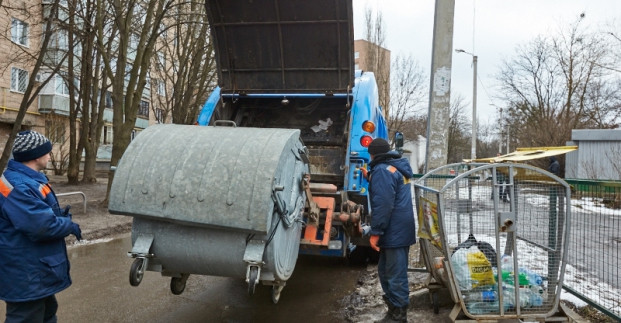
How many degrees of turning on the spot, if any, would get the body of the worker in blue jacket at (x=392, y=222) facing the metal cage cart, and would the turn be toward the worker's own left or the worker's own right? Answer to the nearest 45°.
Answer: approximately 135° to the worker's own right

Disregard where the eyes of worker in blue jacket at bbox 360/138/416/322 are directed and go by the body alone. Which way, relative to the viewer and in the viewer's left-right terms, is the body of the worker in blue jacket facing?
facing away from the viewer and to the left of the viewer

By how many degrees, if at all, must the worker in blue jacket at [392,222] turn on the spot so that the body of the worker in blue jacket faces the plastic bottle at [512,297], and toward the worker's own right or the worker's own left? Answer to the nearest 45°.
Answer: approximately 135° to the worker's own right

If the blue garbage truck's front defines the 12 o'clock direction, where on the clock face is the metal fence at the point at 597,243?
The metal fence is roughly at 3 o'clock from the blue garbage truck.

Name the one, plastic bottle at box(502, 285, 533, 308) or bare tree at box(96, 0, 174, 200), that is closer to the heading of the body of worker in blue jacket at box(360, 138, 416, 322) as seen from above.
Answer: the bare tree

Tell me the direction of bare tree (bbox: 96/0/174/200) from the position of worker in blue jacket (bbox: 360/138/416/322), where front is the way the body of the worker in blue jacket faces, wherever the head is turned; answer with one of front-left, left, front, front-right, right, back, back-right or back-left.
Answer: front

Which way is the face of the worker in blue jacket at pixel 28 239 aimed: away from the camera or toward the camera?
away from the camera

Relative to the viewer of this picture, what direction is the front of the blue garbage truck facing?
facing away from the viewer

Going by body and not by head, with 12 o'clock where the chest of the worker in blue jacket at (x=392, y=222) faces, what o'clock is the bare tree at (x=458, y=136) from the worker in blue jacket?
The bare tree is roughly at 2 o'clock from the worker in blue jacket.

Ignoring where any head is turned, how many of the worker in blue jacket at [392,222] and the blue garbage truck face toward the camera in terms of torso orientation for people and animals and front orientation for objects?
0

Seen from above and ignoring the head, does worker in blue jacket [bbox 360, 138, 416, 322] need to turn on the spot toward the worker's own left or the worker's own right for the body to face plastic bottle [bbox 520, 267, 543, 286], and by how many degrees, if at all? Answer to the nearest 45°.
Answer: approximately 135° to the worker's own right

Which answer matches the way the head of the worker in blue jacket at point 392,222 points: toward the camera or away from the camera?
away from the camera

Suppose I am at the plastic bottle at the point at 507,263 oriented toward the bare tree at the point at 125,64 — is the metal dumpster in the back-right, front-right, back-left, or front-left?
front-left
